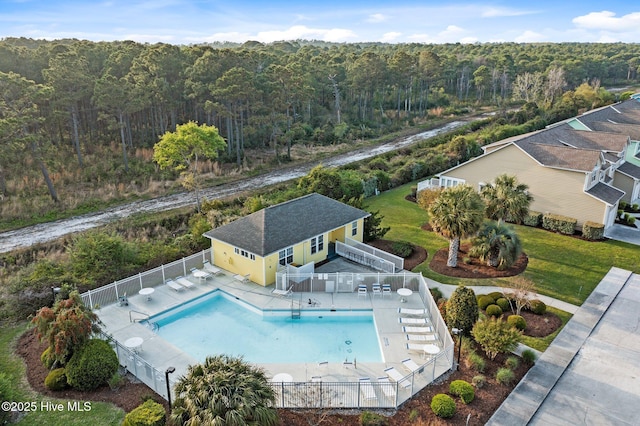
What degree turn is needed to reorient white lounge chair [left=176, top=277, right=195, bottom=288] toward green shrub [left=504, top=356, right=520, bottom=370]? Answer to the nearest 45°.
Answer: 0° — it already faces it

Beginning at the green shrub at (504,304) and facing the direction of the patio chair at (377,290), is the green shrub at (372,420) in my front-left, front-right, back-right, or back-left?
front-left

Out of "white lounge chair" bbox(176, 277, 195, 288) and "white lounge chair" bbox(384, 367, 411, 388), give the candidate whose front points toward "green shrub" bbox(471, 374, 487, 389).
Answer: "white lounge chair" bbox(176, 277, 195, 288)

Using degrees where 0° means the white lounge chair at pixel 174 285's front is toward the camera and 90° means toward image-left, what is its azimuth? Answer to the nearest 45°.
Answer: approximately 315°

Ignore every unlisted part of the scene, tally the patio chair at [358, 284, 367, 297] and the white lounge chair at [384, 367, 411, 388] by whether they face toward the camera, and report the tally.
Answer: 1

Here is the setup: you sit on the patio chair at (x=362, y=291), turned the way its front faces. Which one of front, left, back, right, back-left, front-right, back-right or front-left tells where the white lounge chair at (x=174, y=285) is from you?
right

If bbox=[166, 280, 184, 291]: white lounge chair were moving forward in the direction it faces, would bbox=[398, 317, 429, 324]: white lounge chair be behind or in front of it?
in front

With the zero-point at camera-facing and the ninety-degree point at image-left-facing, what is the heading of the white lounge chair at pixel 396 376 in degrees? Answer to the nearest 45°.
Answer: approximately 135°

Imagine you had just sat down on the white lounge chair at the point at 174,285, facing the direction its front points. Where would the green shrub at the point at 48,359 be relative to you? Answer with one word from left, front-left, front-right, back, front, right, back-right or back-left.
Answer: right

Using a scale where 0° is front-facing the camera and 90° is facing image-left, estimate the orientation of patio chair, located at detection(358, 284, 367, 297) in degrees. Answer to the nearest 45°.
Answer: approximately 0°

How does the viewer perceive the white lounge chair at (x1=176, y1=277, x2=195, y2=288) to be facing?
facing the viewer and to the right of the viewer

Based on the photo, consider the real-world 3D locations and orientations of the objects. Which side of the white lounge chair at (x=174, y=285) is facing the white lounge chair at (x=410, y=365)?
front

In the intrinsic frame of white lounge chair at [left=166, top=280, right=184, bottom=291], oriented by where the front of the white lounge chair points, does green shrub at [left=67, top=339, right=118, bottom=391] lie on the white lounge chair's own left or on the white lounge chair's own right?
on the white lounge chair's own right

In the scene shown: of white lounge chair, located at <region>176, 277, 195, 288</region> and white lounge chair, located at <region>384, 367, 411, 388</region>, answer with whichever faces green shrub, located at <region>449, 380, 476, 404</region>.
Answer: white lounge chair, located at <region>176, 277, 195, 288</region>

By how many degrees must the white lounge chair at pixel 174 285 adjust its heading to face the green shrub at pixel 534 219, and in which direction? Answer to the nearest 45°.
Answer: approximately 45° to its left

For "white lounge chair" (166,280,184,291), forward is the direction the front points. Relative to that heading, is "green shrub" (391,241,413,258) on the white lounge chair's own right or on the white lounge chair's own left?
on the white lounge chair's own left

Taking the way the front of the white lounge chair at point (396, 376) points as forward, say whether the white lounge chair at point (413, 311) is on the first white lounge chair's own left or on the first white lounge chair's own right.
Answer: on the first white lounge chair's own right

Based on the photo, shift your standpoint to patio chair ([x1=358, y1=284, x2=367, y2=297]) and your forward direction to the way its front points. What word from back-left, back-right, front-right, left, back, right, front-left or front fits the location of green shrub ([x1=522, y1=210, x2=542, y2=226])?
back-left
